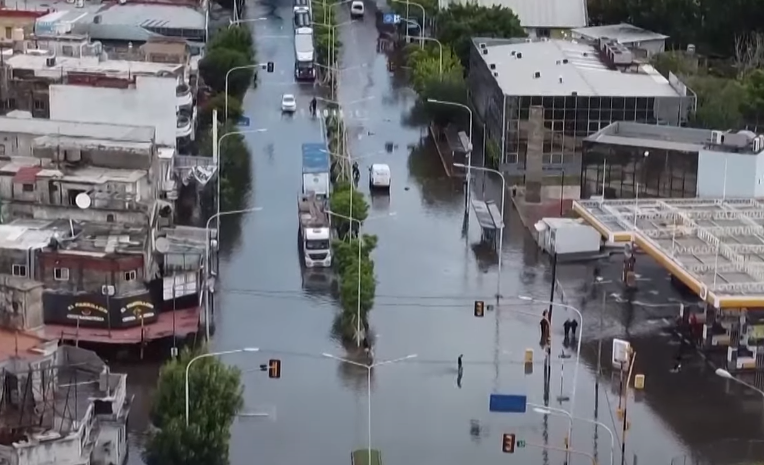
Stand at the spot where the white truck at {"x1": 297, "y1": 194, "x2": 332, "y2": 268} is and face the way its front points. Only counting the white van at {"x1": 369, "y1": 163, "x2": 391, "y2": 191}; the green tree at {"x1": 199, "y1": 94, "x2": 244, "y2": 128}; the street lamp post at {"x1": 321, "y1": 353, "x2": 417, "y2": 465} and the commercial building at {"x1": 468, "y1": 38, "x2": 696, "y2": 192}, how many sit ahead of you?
1

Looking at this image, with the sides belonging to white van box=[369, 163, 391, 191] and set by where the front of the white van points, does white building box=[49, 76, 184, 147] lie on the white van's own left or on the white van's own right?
on the white van's own left

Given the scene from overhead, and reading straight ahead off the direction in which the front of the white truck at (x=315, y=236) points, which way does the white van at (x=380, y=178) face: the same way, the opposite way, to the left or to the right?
the opposite way

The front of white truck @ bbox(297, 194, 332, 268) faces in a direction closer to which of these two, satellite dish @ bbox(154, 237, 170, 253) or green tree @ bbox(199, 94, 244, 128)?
the satellite dish

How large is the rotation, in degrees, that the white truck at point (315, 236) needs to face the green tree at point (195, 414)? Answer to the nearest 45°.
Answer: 0° — it already faces it

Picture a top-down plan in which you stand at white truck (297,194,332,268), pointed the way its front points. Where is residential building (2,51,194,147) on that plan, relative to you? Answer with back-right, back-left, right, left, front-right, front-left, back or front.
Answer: back-right

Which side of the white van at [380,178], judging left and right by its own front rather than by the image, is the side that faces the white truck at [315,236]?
back

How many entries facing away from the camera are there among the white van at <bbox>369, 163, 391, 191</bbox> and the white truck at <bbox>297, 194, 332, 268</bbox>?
1

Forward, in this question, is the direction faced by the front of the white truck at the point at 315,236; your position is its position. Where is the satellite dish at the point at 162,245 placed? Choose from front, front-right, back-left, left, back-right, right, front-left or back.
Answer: front-right

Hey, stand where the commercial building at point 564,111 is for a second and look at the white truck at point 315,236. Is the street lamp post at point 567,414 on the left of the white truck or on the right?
left

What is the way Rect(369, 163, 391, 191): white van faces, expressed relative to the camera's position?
facing away from the viewer

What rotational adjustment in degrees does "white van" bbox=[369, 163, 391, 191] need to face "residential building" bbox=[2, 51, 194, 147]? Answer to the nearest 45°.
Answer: approximately 90° to its left
